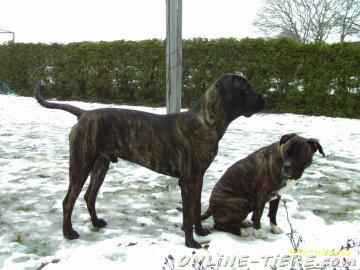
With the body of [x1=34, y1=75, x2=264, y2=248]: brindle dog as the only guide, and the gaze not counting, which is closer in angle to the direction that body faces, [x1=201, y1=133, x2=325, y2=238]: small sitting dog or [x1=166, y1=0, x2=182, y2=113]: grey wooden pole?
the small sitting dog

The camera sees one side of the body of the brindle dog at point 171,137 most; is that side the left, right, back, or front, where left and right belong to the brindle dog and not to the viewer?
right

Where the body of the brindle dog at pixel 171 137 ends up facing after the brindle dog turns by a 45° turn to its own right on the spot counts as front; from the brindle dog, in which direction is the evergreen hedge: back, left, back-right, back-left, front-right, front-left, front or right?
back-left

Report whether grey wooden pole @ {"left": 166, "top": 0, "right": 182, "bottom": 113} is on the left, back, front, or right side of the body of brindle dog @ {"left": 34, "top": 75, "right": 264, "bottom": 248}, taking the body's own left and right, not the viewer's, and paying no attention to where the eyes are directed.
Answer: left

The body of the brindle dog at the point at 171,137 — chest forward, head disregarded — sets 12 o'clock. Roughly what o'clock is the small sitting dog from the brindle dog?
The small sitting dog is roughly at 12 o'clock from the brindle dog.
